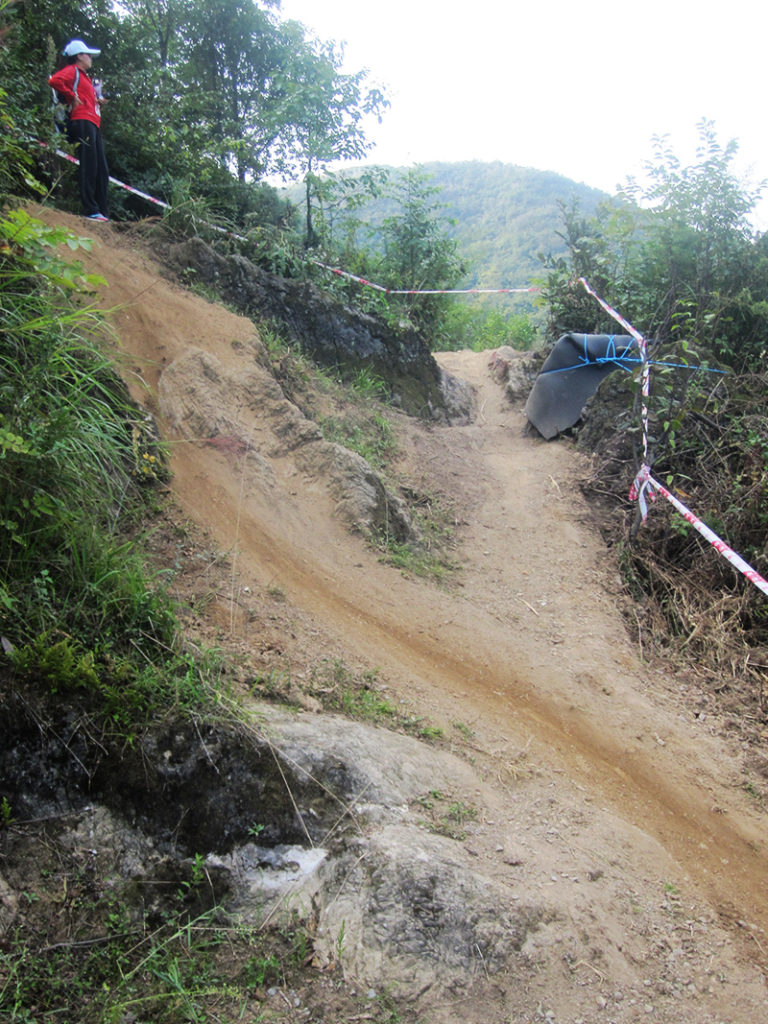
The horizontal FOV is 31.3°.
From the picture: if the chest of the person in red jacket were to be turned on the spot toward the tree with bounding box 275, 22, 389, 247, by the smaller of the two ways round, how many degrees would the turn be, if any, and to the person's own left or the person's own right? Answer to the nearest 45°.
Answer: approximately 45° to the person's own left

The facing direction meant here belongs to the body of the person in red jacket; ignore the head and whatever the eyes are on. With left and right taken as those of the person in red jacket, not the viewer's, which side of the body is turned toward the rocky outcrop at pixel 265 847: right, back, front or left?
right

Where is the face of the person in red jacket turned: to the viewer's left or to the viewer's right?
to the viewer's right

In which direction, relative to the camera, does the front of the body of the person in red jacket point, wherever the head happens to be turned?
to the viewer's right

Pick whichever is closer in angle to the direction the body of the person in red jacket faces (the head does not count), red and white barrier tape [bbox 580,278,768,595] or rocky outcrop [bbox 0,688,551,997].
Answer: the red and white barrier tape

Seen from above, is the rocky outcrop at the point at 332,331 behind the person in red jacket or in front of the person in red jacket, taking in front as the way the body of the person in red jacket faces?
in front

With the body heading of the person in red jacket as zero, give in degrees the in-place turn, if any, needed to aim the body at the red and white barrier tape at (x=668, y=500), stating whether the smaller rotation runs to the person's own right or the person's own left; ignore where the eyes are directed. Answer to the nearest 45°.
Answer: approximately 45° to the person's own right
